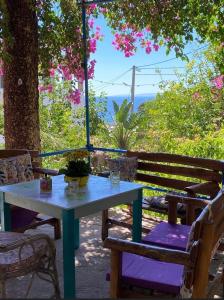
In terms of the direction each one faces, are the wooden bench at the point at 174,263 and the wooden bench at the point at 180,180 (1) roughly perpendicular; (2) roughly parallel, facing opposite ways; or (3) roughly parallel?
roughly perpendicular

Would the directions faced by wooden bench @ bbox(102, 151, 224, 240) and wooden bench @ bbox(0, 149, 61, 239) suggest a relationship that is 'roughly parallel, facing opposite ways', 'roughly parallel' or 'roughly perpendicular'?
roughly perpendicular

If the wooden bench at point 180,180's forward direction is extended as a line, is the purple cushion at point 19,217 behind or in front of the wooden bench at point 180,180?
in front

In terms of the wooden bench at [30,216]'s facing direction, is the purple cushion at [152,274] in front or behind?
in front

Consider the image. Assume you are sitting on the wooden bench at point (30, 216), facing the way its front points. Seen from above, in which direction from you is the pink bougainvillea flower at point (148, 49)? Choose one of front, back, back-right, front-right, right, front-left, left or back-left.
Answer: left

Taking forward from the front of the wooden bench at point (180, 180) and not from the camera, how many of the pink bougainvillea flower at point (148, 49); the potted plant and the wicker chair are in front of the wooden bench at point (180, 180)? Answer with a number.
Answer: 2

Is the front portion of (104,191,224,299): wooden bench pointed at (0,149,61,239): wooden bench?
yes

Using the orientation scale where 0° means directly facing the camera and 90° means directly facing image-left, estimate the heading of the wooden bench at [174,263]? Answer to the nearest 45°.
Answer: approximately 135°

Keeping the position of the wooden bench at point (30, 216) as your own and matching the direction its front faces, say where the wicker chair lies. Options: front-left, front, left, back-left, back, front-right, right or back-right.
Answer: front-right

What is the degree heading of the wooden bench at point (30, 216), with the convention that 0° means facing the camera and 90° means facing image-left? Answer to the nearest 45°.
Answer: approximately 315°

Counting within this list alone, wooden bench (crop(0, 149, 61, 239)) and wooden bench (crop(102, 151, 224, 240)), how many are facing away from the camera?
0

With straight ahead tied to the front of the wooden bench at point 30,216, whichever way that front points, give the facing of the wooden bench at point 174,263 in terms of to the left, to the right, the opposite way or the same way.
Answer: the opposite way

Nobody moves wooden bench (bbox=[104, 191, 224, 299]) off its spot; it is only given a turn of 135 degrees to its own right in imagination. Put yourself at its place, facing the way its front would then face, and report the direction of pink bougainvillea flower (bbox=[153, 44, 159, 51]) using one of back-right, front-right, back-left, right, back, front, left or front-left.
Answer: left

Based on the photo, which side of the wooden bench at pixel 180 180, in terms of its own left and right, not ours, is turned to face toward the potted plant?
front

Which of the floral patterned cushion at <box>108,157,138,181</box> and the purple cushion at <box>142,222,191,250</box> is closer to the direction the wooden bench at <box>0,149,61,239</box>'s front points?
the purple cushion
